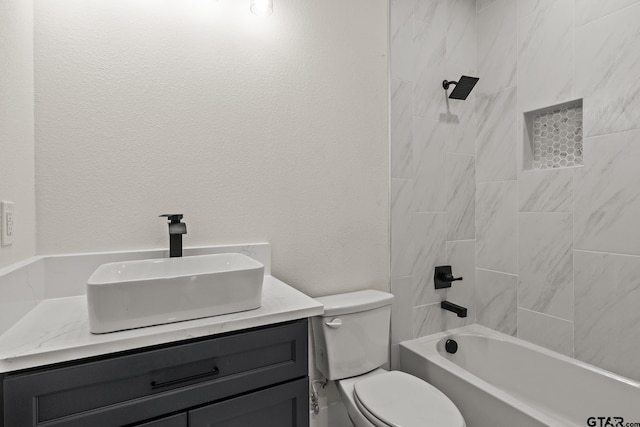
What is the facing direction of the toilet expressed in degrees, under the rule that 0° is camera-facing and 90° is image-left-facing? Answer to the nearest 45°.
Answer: approximately 315°

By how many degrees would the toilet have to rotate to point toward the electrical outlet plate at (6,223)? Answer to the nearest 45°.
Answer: approximately 90° to its right

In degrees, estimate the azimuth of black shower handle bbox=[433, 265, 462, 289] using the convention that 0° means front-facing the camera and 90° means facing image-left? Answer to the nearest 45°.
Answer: approximately 315°

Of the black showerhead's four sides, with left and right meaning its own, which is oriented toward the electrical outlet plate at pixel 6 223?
right

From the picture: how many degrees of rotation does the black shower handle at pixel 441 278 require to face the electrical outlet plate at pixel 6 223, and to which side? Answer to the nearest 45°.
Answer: approximately 90° to its right

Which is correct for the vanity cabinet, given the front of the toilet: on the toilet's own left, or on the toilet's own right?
on the toilet's own right
